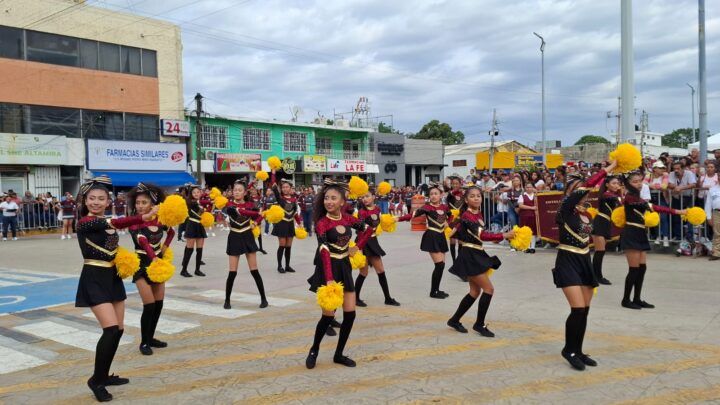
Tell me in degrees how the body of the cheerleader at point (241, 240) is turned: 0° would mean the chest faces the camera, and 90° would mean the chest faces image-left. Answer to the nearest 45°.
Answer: approximately 0°

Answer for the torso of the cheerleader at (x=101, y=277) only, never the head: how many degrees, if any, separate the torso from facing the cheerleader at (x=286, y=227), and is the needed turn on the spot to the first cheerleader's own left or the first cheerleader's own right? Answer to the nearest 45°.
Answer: approximately 90° to the first cheerleader's own left

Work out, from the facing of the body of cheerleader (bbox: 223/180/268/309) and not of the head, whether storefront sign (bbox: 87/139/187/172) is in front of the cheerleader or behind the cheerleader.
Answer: behind

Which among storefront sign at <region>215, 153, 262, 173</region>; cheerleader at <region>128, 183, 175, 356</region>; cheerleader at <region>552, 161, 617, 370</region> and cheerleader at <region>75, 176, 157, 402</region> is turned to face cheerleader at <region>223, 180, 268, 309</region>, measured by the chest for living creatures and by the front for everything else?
the storefront sign

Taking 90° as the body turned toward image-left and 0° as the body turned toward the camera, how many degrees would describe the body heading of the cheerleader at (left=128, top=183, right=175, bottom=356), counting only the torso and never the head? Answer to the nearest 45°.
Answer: approximately 315°

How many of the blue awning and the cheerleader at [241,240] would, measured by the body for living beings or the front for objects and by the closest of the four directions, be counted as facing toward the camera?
2

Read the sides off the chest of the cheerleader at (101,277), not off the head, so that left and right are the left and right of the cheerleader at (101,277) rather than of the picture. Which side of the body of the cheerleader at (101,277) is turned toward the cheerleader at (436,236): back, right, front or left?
left

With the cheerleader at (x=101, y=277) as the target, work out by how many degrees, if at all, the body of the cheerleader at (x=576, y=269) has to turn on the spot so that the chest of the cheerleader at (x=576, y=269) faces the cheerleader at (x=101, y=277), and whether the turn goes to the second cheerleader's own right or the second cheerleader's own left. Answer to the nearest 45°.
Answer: approximately 90° to the second cheerleader's own right

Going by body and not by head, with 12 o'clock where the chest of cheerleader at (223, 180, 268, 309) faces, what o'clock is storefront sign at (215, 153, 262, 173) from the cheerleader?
The storefront sign is roughly at 6 o'clock from the cheerleader.

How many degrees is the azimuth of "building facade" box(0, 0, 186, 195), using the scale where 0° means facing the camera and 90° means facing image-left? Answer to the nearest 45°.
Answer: approximately 315°

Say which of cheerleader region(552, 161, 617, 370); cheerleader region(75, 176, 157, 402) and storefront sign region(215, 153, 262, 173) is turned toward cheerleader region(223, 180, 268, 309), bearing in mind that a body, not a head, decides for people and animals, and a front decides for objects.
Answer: the storefront sign

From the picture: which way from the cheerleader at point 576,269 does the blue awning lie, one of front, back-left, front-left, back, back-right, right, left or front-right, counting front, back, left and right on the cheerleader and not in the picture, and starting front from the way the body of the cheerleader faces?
back
